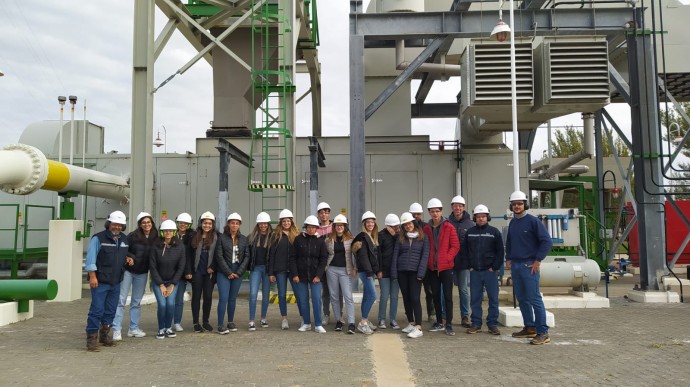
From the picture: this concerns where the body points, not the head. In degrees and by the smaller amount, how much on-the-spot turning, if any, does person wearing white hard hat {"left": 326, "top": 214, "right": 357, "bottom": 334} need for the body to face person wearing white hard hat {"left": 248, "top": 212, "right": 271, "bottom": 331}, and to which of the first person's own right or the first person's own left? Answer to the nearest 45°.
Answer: approximately 90° to the first person's own right

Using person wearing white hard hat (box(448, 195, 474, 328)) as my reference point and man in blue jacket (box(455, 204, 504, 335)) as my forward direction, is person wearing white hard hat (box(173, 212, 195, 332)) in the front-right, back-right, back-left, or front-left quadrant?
back-right

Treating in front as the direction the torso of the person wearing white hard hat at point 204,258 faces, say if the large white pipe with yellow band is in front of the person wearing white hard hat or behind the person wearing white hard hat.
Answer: behind

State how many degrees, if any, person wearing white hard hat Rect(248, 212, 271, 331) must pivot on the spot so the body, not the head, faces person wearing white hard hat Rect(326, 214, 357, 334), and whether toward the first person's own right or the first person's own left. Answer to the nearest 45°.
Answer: approximately 90° to the first person's own left

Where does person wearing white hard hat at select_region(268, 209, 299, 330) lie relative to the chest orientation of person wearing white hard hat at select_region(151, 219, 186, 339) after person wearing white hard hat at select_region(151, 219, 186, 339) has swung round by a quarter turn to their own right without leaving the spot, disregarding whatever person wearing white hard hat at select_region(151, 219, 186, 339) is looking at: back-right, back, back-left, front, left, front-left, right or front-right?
back

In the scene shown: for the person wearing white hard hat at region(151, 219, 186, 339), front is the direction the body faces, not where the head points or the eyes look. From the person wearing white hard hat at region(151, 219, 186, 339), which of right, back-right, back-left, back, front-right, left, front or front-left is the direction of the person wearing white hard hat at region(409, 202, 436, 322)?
left
